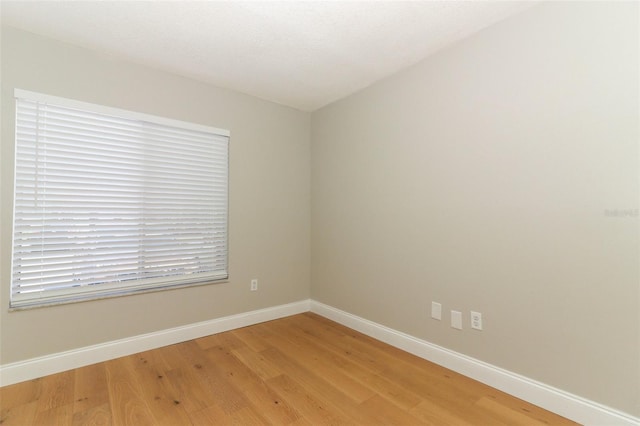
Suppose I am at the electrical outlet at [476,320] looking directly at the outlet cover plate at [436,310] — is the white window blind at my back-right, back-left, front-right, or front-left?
front-left

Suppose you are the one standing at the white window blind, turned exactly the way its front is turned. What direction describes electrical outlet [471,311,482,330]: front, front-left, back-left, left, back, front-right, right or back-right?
front

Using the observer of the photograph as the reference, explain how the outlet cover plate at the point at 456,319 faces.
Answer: facing the viewer and to the left of the viewer

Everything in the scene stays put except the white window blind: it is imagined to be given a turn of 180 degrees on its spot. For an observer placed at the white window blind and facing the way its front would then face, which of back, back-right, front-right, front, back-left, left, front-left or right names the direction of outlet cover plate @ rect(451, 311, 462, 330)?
back

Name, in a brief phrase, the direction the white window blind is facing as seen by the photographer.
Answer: facing the viewer and to the right of the viewer
